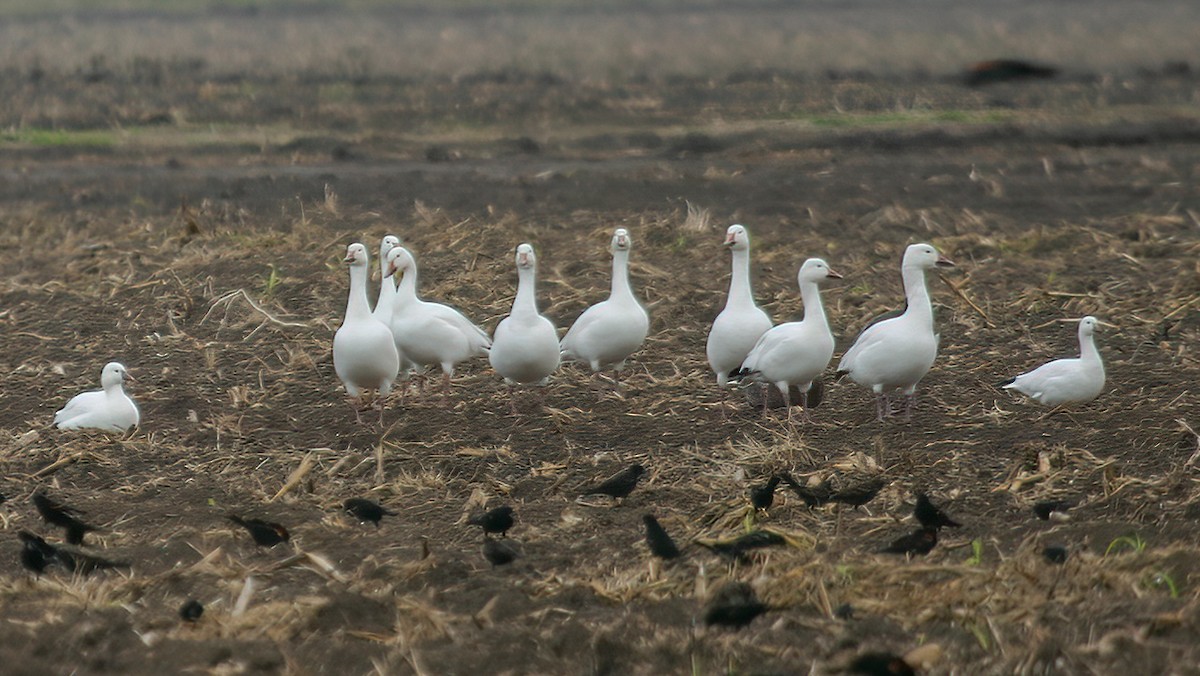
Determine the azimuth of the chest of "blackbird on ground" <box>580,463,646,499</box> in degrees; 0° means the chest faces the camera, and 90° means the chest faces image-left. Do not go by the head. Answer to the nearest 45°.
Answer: approximately 270°

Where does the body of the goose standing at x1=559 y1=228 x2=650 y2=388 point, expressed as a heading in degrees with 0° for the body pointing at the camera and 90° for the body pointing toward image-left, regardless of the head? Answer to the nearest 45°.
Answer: approximately 315°

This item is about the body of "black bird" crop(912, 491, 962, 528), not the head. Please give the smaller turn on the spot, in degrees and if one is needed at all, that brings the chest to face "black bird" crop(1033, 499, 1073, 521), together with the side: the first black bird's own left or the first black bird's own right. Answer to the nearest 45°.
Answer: approximately 135° to the first black bird's own right

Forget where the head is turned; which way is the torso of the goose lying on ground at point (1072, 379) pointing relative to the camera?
to the viewer's right

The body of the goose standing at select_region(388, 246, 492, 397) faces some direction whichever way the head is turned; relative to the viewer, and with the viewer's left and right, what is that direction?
facing to the left of the viewer

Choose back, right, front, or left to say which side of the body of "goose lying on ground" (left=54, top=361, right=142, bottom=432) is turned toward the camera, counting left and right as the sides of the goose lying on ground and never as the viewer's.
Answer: right

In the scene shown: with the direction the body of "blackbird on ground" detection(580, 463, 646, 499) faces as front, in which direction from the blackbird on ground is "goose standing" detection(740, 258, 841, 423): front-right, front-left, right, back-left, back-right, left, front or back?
front-left

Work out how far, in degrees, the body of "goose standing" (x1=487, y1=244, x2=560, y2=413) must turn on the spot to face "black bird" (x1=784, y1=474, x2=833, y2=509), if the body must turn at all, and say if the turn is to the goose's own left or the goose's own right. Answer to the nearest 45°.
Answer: approximately 45° to the goose's own left

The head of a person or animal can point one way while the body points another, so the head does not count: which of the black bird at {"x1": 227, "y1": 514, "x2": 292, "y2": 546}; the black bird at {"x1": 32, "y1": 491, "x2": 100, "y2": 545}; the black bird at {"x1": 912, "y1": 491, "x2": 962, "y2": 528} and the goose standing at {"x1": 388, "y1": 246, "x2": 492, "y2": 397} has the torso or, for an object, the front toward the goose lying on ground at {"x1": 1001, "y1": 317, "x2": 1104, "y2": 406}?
the black bird at {"x1": 227, "y1": 514, "x2": 292, "y2": 546}

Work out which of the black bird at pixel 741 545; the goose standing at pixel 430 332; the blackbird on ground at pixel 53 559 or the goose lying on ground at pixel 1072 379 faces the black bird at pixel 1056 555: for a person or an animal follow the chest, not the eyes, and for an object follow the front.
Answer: the black bird at pixel 741 545

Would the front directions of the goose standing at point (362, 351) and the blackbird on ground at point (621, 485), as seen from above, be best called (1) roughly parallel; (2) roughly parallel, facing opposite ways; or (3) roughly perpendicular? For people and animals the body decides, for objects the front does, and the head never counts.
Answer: roughly perpendicular

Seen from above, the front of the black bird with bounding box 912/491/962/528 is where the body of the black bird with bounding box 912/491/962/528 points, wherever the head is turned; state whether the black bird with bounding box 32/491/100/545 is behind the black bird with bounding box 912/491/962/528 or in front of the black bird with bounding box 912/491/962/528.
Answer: in front
